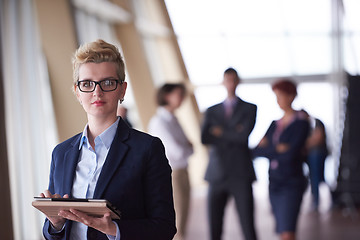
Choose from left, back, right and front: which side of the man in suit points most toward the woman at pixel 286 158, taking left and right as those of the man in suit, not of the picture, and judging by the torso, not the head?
left

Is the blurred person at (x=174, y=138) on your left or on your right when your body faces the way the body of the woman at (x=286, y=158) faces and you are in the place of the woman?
on your right

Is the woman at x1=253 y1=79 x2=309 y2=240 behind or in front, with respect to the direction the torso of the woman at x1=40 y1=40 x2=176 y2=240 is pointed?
behind

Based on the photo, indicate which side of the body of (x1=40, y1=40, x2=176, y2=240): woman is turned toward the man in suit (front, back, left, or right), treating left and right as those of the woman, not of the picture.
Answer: back

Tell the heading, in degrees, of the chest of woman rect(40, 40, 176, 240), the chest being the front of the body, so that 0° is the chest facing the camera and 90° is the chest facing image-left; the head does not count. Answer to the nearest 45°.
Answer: approximately 45°
